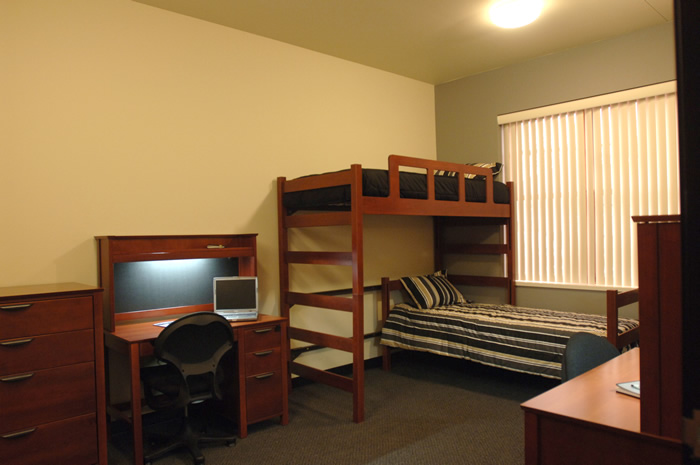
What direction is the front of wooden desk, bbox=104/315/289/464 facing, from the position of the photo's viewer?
facing the viewer and to the right of the viewer

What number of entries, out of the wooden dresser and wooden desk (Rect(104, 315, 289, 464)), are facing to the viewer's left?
0

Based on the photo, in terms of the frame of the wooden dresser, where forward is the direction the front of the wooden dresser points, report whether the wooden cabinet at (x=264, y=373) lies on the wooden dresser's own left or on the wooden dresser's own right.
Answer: on the wooden dresser's own left

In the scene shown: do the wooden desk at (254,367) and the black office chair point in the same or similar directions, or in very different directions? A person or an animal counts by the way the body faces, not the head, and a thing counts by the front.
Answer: very different directions

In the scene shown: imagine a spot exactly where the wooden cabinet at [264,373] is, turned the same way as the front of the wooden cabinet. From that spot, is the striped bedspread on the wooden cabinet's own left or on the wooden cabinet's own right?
on the wooden cabinet's own left

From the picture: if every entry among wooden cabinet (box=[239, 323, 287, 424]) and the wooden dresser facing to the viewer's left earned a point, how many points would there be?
0

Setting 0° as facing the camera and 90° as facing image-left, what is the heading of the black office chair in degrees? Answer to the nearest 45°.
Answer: approximately 135°

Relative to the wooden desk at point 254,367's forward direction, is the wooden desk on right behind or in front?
in front

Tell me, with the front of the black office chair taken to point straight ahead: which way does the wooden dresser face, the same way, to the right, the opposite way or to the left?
the opposite way
